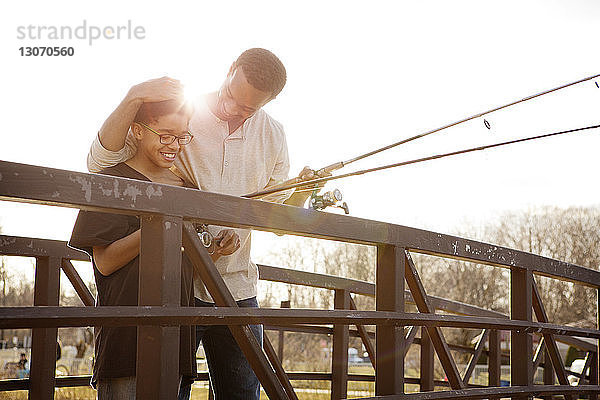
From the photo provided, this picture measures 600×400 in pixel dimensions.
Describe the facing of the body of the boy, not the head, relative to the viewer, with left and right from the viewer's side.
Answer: facing the viewer and to the right of the viewer

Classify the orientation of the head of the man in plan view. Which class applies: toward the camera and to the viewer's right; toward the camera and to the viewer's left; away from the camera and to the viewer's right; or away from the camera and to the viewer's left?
toward the camera and to the viewer's left

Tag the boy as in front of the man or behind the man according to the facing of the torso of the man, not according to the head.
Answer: in front

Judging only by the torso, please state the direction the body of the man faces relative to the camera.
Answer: toward the camera

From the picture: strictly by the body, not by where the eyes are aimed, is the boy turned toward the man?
no

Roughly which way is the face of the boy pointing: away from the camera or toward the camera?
toward the camera

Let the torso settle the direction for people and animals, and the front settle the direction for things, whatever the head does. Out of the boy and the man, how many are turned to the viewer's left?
0
